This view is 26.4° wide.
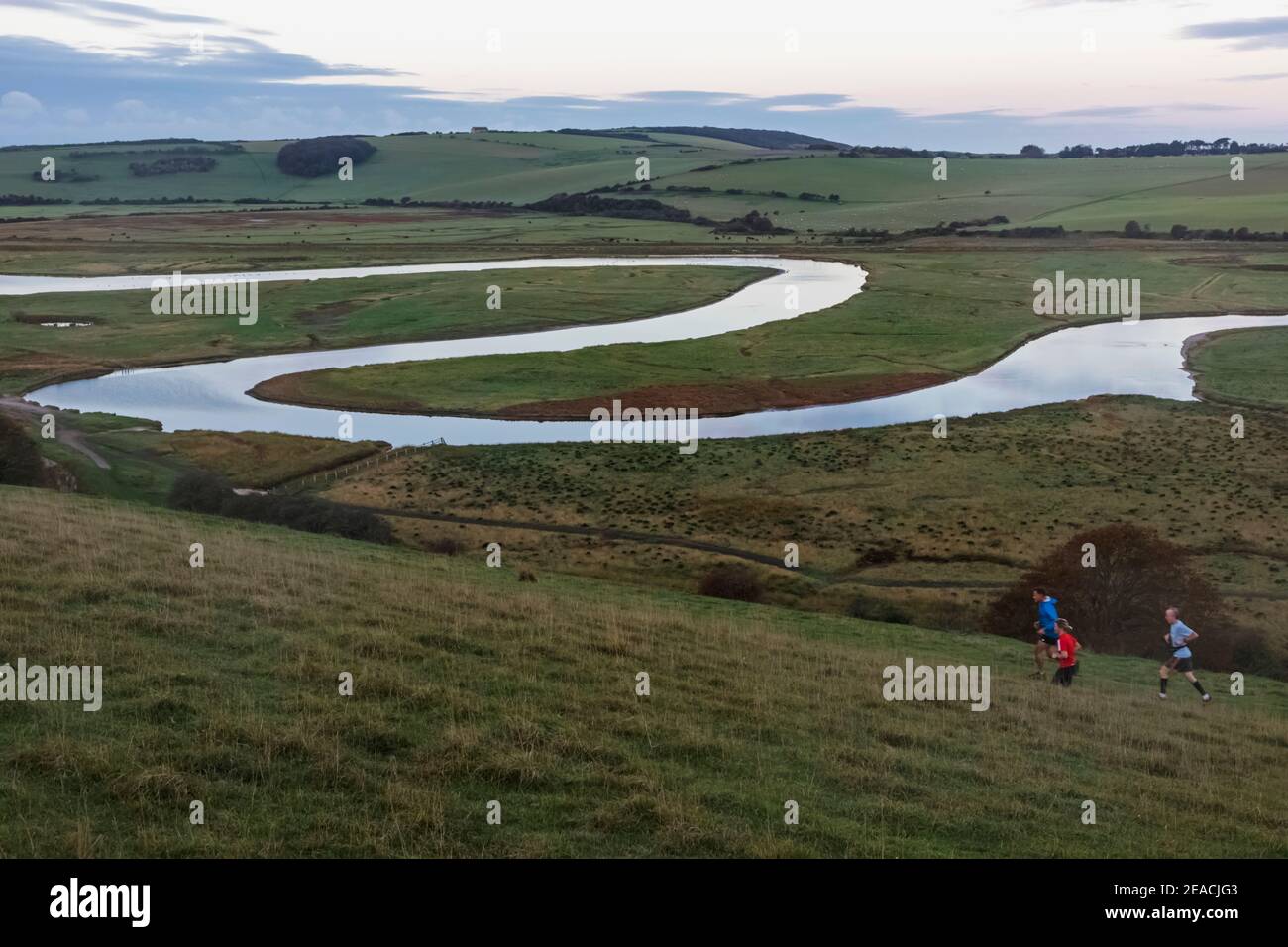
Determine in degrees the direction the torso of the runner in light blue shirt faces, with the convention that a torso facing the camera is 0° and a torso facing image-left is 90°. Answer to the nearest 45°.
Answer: approximately 90°

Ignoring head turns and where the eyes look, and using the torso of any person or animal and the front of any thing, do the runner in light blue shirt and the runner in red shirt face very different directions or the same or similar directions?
same or similar directions

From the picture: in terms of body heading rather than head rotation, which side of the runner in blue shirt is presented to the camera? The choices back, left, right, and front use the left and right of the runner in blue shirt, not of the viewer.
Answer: left

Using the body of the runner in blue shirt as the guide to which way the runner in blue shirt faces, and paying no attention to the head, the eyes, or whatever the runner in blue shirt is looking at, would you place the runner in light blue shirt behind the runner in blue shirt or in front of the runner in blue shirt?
behind

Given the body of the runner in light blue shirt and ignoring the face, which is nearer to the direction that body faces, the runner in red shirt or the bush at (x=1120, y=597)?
the runner in red shirt

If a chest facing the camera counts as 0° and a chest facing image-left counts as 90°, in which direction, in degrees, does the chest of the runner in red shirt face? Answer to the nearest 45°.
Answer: approximately 90°

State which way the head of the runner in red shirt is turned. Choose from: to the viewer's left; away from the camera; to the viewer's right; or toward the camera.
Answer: to the viewer's left

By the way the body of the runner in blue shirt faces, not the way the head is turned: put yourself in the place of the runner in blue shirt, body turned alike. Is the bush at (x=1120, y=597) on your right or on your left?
on your right

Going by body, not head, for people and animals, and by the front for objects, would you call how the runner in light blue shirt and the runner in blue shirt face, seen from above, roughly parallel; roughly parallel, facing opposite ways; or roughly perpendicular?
roughly parallel

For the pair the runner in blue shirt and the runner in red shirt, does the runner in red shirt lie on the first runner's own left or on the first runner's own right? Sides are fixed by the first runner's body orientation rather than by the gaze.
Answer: on the first runner's own left

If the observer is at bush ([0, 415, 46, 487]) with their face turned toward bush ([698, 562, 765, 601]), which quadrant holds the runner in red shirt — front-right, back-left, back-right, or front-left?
front-right
